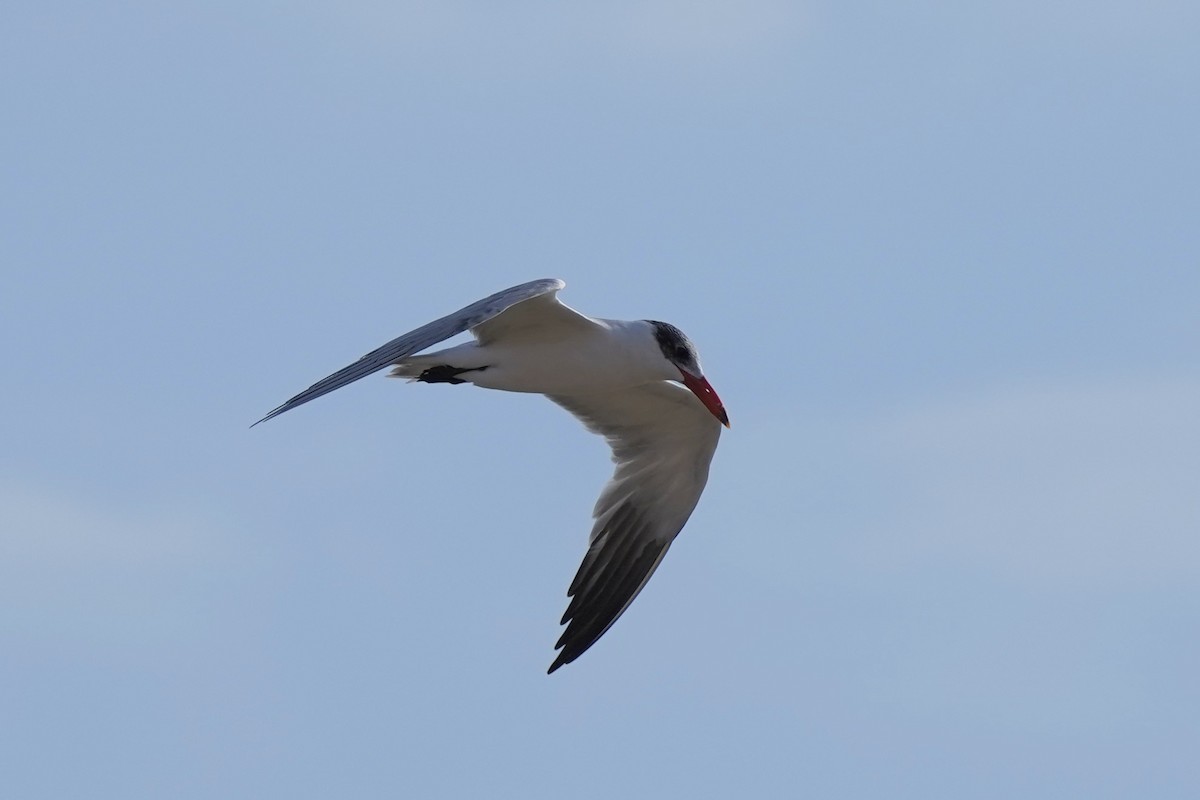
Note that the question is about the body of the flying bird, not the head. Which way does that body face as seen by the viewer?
to the viewer's right
